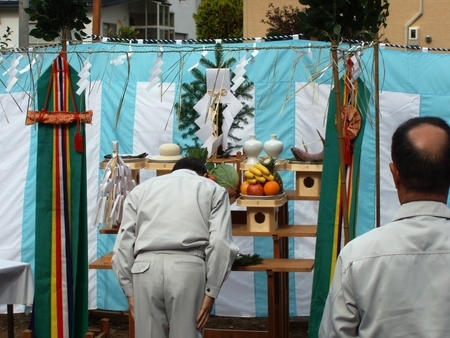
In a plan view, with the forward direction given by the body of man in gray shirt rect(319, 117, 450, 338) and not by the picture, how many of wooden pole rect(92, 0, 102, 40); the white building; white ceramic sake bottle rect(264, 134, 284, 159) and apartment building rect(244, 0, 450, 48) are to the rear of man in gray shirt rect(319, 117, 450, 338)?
0

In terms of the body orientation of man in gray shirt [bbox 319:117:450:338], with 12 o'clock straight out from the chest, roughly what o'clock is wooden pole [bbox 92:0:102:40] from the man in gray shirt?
The wooden pole is roughly at 11 o'clock from the man in gray shirt.

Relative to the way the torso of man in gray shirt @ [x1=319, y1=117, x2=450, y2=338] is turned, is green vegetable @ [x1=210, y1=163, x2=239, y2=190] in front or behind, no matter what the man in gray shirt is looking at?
in front

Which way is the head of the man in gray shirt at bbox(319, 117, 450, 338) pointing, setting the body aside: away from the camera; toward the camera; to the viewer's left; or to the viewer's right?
away from the camera

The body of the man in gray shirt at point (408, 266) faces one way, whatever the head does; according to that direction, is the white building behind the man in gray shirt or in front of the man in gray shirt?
in front

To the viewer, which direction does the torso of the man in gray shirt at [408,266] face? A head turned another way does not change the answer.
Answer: away from the camera

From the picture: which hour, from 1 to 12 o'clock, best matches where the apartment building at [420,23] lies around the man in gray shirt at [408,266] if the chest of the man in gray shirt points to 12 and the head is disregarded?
The apartment building is roughly at 12 o'clock from the man in gray shirt.

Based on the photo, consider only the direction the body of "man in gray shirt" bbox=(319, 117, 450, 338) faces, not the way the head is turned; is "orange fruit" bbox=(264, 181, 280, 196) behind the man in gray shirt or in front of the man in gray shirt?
in front

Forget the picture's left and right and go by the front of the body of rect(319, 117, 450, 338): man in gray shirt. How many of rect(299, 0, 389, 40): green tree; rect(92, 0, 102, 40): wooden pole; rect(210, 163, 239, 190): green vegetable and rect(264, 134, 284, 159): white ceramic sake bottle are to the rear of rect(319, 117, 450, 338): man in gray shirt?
0

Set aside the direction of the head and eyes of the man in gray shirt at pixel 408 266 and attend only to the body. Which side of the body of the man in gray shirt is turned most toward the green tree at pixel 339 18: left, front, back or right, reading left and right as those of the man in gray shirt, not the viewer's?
front

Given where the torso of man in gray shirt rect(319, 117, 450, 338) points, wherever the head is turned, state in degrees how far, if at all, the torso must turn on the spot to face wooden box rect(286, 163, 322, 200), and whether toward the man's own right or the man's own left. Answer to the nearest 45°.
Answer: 0° — they already face it
